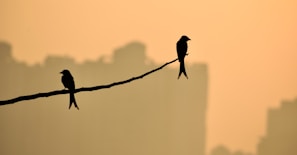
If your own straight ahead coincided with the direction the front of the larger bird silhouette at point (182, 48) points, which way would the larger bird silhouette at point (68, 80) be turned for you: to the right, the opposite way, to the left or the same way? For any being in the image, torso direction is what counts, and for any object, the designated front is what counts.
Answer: the opposite way

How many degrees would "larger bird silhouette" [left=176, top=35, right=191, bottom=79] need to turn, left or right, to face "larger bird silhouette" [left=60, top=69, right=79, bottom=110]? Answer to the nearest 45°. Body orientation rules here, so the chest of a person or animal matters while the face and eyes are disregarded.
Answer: approximately 180°

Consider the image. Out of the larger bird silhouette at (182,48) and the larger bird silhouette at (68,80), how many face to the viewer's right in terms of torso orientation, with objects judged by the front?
1

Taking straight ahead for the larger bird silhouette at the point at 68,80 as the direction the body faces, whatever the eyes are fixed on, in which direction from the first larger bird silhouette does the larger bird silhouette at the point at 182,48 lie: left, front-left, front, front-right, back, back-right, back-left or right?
back
